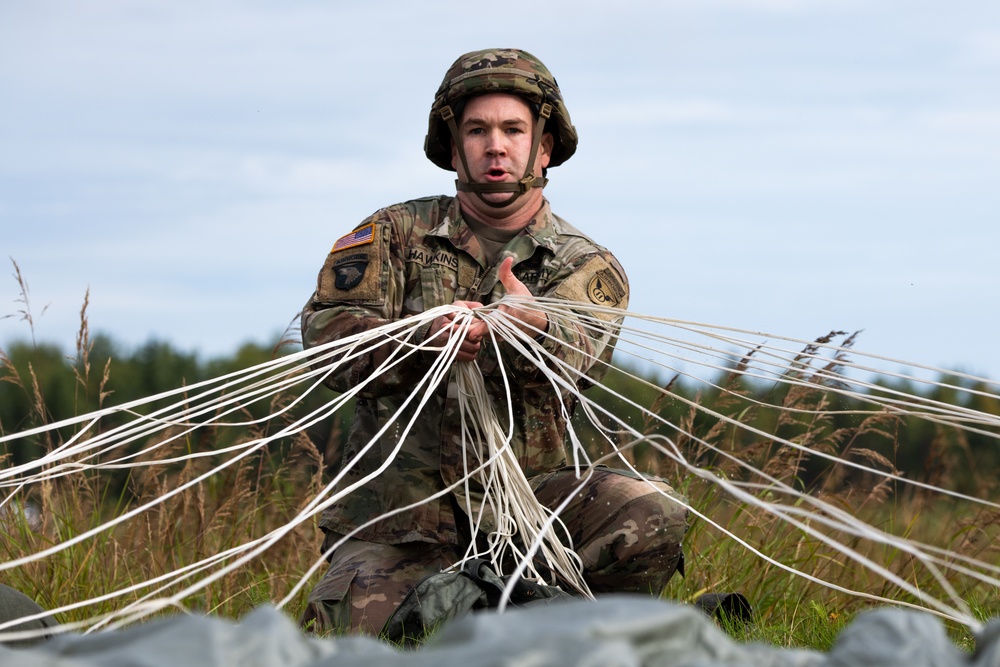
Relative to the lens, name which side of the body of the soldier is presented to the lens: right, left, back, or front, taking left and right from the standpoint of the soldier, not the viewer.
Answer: front

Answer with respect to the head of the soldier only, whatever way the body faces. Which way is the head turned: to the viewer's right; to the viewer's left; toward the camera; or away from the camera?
toward the camera
